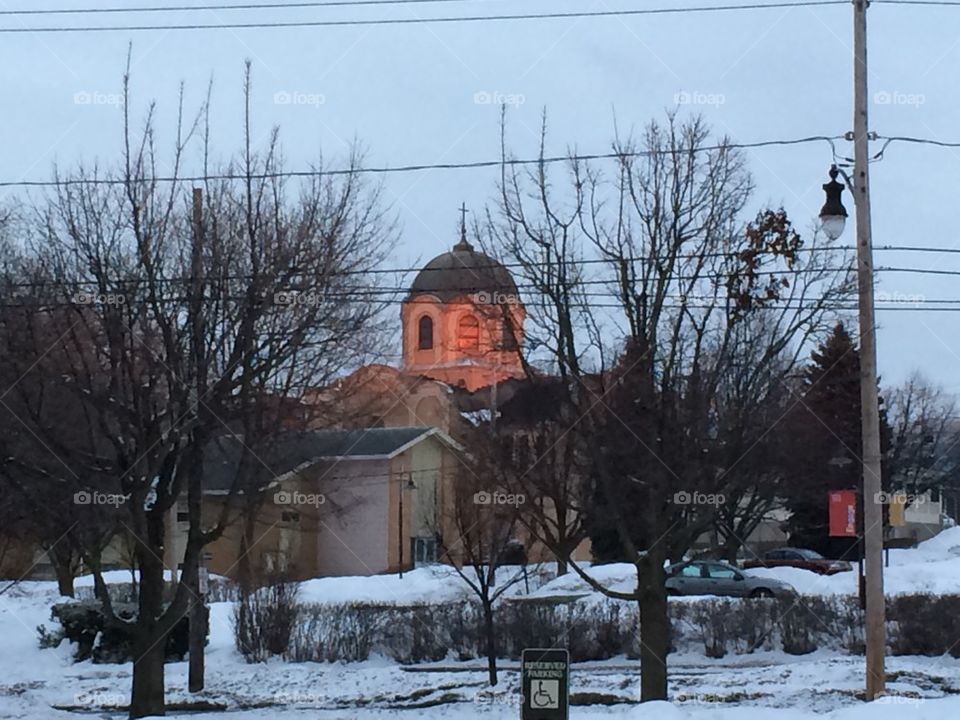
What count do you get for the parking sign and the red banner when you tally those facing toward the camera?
2

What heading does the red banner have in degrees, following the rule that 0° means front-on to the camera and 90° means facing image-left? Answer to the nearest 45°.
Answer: approximately 0°

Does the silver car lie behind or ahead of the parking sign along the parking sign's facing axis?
behind

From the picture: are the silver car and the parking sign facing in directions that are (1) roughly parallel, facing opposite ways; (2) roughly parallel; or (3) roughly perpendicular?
roughly perpendicular

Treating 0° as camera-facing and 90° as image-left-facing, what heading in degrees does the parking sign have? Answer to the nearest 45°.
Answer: approximately 0°

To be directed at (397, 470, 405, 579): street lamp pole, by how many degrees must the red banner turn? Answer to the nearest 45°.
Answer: approximately 135° to its right
